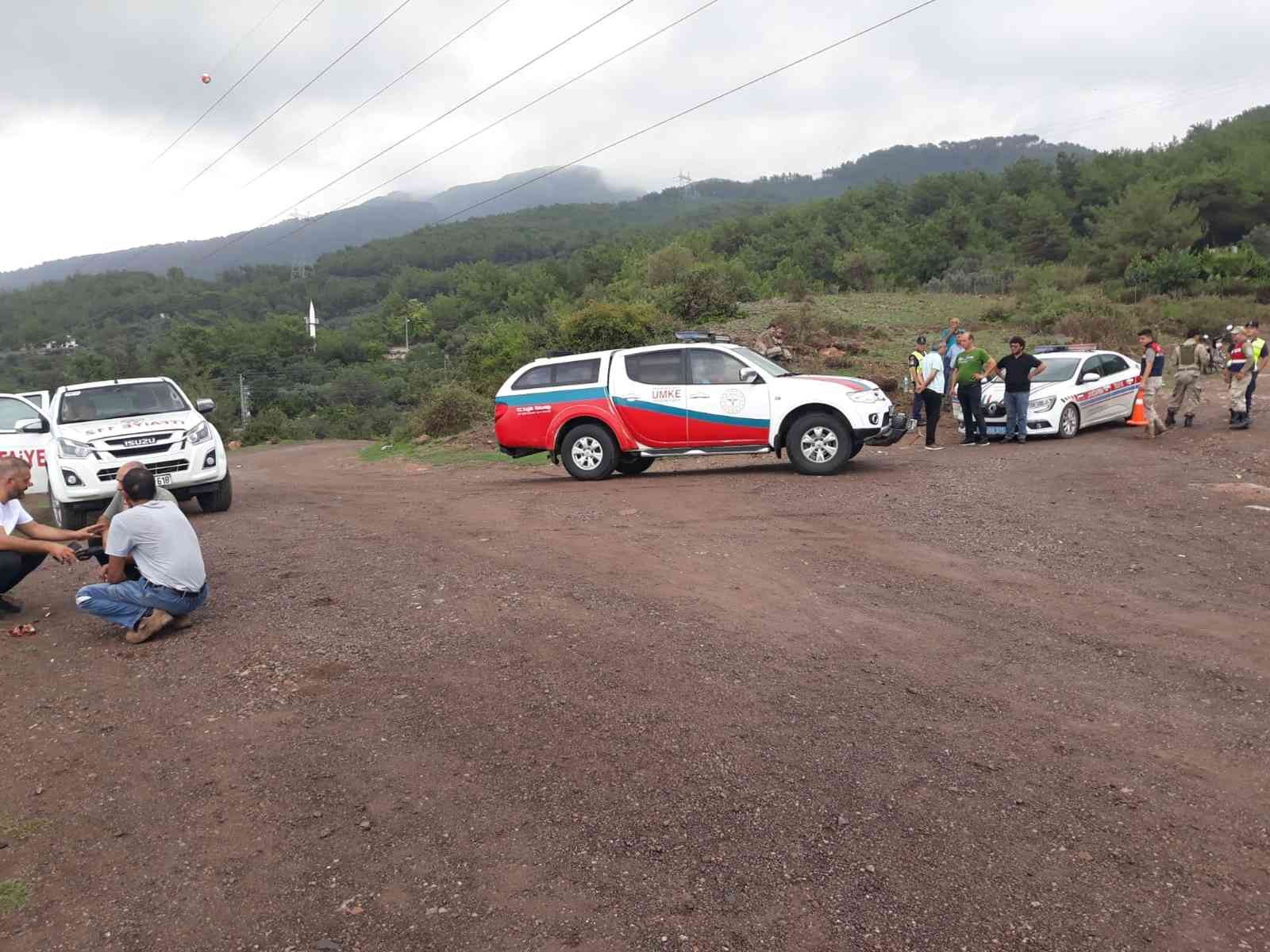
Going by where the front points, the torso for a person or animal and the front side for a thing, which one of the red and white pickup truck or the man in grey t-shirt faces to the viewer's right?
the red and white pickup truck

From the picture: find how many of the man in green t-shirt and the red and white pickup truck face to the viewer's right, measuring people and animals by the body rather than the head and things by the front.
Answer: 1

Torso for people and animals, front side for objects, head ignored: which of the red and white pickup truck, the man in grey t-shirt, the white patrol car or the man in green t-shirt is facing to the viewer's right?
the red and white pickup truck

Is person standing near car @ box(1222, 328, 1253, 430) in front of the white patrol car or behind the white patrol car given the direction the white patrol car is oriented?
behind

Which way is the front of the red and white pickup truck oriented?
to the viewer's right

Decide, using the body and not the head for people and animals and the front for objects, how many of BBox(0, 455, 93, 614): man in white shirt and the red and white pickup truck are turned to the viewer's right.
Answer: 2

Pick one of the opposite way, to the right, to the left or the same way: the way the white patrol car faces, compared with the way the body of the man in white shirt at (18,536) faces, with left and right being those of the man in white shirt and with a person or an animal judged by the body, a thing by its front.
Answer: the opposite way

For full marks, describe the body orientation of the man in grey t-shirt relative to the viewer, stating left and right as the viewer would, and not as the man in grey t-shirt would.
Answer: facing away from the viewer and to the left of the viewer

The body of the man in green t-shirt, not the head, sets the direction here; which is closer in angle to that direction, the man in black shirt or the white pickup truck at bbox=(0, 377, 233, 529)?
the white pickup truck

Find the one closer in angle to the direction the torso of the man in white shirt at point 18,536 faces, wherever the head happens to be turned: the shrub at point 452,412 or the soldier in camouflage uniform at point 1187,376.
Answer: the soldier in camouflage uniform

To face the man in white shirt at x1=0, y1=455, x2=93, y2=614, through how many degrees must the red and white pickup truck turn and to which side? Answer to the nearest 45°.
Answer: approximately 135° to its right

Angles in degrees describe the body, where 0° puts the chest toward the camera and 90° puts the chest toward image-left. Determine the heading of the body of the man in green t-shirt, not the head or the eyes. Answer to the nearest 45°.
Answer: approximately 45°

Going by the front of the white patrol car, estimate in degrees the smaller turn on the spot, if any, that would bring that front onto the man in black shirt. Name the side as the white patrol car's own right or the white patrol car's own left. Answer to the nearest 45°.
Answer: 0° — it already faces them

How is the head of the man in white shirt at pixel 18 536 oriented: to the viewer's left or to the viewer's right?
to the viewer's right

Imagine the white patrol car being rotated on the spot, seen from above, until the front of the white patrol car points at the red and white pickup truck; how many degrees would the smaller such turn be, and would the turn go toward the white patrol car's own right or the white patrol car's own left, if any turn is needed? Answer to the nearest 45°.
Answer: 0° — it already faces it

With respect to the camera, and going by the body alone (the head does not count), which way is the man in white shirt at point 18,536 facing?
to the viewer's right
